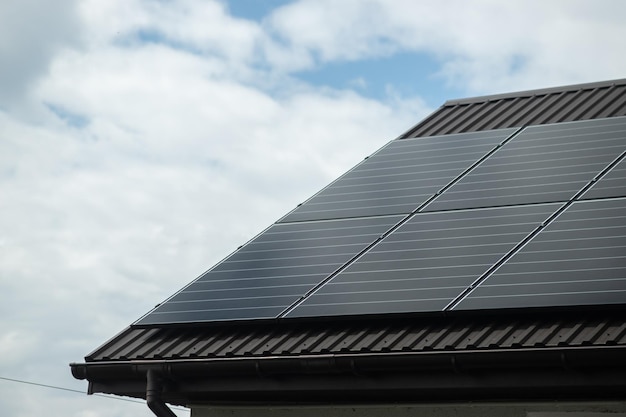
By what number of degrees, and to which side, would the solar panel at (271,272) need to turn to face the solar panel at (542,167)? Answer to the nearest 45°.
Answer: approximately 135° to its left

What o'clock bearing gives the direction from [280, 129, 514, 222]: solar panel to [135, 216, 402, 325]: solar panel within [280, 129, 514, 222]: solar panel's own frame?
[135, 216, 402, 325]: solar panel is roughly at 12 o'clock from [280, 129, 514, 222]: solar panel.

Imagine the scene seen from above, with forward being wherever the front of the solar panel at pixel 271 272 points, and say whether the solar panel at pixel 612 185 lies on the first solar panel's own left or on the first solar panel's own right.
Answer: on the first solar panel's own left

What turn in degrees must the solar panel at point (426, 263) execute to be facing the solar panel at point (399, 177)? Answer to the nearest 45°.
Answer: approximately 135° to its right

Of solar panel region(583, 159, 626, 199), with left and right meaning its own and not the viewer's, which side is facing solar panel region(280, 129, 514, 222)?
right

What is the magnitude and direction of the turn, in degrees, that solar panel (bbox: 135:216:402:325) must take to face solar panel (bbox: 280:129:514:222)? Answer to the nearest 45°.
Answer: approximately 180°

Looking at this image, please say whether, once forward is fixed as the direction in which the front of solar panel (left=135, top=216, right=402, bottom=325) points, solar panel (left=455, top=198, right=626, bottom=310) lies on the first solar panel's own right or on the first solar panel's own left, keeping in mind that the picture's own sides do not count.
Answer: on the first solar panel's own left

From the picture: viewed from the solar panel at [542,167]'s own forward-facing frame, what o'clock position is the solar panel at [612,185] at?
the solar panel at [612,185] is roughly at 9 o'clock from the solar panel at [542,167].

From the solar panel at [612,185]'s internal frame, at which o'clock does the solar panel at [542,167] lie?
the solar panel at [542,167] is roughly at 3 o'clock from the solar panel at [612,185].

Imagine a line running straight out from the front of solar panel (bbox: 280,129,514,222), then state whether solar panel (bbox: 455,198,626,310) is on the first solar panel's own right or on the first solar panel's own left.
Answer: on the first solar panel's own left

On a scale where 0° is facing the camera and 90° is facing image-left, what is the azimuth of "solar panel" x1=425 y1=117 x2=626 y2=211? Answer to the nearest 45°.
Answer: approximately 45°
